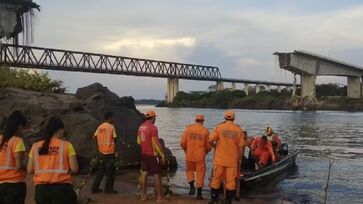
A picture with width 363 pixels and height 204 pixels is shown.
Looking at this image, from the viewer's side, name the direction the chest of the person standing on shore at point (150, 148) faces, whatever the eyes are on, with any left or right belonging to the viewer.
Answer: facing away from the viewer and to the right of the viewer

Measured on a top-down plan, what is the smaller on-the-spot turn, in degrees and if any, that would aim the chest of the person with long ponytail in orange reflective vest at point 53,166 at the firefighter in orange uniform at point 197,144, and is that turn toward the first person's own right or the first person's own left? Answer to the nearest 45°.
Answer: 0° — they already face them

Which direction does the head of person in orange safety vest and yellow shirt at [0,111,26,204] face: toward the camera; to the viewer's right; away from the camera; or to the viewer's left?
away from the camera

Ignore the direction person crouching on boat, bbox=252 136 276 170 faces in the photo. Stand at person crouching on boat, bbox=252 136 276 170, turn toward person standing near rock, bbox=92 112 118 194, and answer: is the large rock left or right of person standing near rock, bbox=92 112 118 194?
right

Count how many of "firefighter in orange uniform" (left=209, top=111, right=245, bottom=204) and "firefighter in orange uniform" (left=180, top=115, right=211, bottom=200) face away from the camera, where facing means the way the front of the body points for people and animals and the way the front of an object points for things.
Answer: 2

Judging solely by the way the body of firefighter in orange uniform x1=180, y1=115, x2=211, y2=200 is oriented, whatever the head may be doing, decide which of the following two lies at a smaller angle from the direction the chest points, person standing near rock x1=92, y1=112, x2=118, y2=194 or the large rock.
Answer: the large rock

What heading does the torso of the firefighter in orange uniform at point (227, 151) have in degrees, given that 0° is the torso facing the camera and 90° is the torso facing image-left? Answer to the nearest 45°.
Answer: approximately 180°

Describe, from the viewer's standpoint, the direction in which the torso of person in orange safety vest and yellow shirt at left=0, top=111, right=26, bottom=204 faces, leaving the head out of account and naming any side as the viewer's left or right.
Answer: facing away from the viewer and to the right of the viewer

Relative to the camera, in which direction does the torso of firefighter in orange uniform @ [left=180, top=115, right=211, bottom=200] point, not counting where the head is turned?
away from the camera

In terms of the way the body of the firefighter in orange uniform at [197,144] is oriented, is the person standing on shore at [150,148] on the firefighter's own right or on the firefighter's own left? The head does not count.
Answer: on the firefighter's own left
